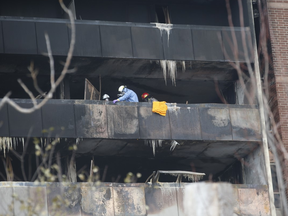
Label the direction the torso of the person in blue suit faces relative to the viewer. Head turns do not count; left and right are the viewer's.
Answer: facing to the left of the viewer

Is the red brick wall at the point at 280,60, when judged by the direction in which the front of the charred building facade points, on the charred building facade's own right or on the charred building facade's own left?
on the charred building facade's own left

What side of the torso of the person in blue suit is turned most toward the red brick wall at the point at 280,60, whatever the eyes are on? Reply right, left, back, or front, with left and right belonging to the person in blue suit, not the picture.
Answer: back

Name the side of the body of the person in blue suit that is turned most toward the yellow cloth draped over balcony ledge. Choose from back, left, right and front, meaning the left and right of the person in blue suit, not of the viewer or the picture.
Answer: back
